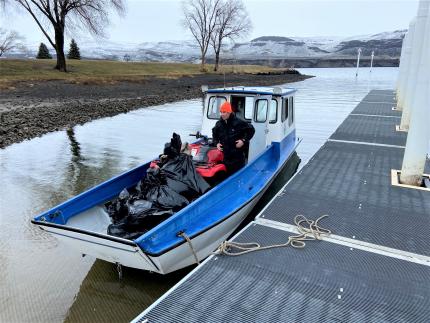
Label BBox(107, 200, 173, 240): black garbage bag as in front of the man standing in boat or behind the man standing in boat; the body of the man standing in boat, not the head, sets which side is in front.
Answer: in front

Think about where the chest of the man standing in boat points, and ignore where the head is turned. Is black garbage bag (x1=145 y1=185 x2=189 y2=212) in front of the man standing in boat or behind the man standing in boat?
in front

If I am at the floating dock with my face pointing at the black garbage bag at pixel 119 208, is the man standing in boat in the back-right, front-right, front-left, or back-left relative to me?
front-right

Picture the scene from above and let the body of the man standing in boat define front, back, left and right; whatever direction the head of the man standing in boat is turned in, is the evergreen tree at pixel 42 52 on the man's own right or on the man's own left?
on the man's own right

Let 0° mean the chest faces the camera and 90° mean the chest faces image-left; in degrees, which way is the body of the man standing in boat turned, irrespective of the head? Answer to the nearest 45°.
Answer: approximately 45°

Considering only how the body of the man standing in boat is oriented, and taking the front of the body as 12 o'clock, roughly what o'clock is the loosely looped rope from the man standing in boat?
The loosely looped rope is roughly at 10 o'clock from the man standing in boat.

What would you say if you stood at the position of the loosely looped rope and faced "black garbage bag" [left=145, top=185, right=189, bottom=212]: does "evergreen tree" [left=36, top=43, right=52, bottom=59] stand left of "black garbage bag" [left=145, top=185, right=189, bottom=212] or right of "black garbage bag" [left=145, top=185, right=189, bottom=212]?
right

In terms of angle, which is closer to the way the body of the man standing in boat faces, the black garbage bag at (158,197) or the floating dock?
the black garbage bag

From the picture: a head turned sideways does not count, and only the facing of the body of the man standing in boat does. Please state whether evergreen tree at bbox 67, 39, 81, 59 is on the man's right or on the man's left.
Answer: on the man's right

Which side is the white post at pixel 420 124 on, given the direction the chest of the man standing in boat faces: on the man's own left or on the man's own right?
on the man's own left

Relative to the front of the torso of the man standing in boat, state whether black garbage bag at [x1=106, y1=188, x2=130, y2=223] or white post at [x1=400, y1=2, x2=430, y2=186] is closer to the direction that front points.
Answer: the black garbage bag

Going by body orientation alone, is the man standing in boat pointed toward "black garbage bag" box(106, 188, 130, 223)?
yes
